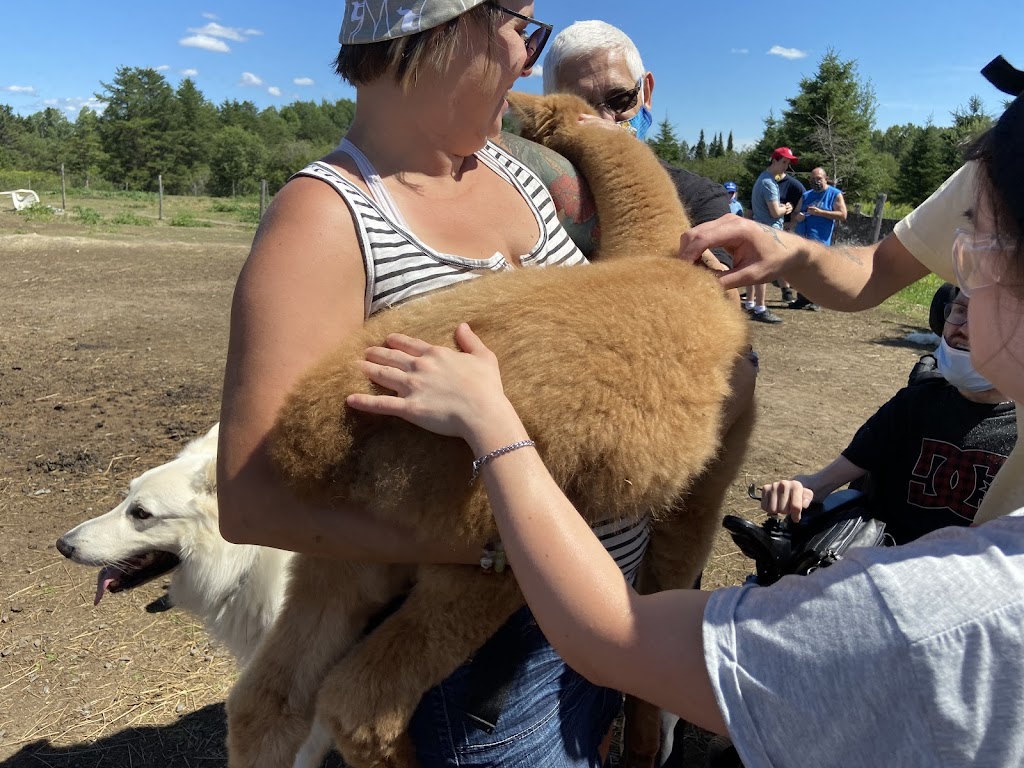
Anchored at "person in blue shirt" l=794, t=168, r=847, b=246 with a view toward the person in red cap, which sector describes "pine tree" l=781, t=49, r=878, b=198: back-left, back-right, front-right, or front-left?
back-right

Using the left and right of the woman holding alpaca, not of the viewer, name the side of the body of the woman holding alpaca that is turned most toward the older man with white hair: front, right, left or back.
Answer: left

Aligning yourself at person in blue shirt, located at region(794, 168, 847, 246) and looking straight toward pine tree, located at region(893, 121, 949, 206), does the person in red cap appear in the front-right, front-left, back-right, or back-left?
back-left

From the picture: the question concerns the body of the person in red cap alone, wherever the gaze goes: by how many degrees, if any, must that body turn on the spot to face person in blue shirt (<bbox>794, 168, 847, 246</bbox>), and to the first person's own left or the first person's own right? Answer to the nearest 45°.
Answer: approximately 45° to the first person's own left

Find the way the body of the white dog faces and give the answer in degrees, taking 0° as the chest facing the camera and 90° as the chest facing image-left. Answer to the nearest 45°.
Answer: approximately 90°

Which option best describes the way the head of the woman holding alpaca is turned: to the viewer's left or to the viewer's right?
to the viewer's right

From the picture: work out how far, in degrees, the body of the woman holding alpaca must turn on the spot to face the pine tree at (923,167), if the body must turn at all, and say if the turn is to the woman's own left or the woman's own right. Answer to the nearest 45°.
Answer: approximately 90° to the woman's own left

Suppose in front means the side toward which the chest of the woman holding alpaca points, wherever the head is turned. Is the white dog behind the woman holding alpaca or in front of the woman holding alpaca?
behind
